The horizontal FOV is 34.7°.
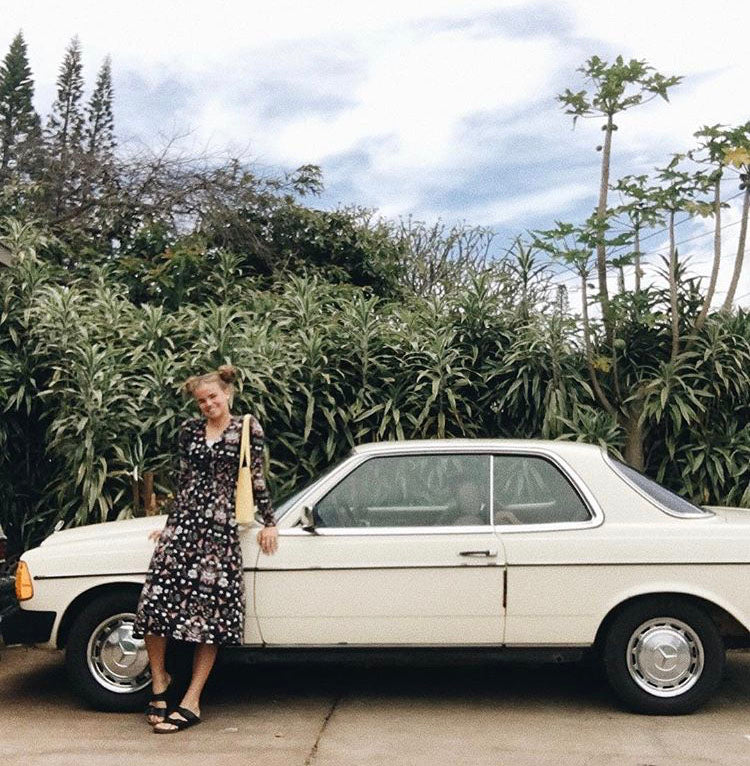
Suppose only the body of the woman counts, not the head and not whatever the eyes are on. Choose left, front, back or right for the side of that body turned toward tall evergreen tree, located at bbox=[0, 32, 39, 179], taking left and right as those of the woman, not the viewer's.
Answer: back

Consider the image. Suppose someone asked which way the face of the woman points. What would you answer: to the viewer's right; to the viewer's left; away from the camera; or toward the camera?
toward the camera

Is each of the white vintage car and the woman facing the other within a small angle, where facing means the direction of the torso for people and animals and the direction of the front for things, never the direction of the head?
no

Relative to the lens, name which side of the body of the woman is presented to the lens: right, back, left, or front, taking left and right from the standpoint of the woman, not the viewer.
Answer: front

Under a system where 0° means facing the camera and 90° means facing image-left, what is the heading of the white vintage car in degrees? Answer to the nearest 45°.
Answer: approximately 90°

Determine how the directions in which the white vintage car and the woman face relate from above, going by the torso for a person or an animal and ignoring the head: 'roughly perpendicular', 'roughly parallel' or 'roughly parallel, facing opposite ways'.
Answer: roughly perpendicular

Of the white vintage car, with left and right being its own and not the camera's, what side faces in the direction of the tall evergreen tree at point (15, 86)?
right
